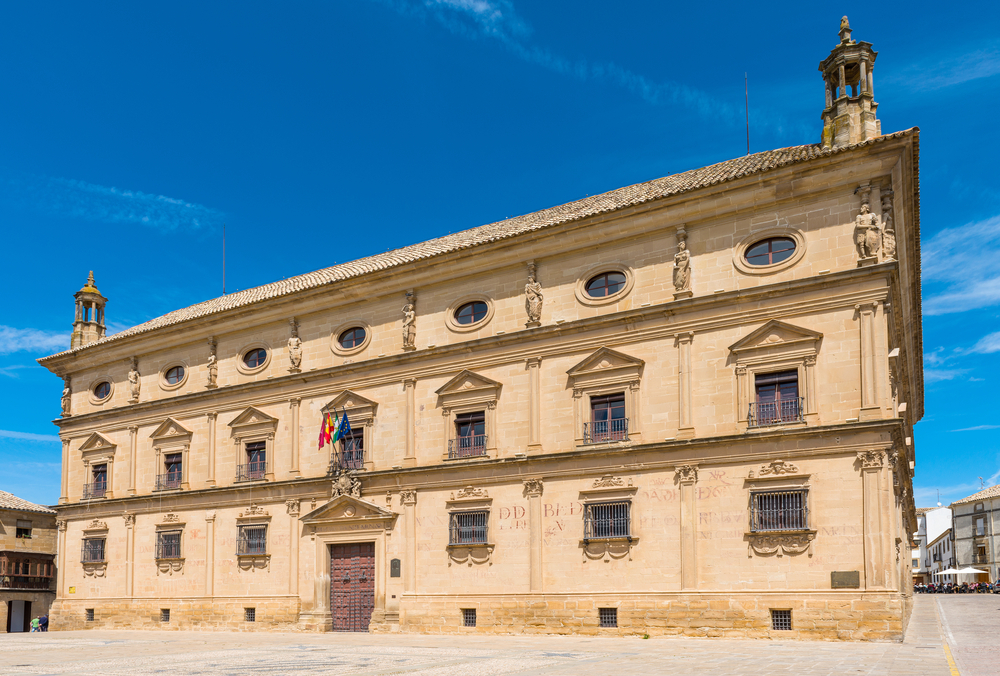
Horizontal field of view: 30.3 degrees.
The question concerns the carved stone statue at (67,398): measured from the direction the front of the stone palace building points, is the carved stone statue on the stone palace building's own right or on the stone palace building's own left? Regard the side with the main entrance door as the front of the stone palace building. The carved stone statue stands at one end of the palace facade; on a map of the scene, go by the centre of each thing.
on the stone palace building's own right

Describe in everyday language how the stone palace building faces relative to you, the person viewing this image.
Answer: facing the viewer and to the left of the viewer
